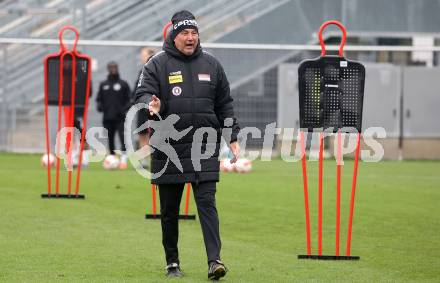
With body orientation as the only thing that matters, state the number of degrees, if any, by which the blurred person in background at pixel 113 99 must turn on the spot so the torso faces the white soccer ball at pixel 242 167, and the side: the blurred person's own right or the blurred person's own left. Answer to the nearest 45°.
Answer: approximately 45° to the blurred person's own left

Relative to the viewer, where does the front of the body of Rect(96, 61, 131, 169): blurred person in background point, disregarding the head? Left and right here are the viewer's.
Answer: facing the viewer

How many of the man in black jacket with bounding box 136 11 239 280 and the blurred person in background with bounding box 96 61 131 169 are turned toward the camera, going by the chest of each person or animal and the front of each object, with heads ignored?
2

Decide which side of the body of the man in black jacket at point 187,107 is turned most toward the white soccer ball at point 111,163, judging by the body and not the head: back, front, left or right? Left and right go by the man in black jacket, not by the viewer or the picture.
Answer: back

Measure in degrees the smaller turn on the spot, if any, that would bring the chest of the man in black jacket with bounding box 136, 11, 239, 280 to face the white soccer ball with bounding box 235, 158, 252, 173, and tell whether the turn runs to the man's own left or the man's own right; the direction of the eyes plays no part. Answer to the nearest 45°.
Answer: approximately 180°

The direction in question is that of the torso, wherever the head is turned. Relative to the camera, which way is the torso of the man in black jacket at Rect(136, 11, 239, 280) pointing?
toward the camera

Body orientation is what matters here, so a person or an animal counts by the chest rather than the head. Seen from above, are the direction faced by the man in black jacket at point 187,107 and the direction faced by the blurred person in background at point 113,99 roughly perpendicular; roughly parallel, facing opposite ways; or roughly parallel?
roughly parallel

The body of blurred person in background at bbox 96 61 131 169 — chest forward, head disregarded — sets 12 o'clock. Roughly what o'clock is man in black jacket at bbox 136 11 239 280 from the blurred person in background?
The man in black jacket is roughly at 12 o'clock from the blurred person in background.

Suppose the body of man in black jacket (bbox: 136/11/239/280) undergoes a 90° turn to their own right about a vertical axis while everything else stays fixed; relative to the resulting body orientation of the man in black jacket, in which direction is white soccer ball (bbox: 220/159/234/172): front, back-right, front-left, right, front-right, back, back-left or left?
right

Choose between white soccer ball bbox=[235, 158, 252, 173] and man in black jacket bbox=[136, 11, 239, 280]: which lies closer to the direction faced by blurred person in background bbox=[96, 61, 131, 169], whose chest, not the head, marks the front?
the man in black jacket
